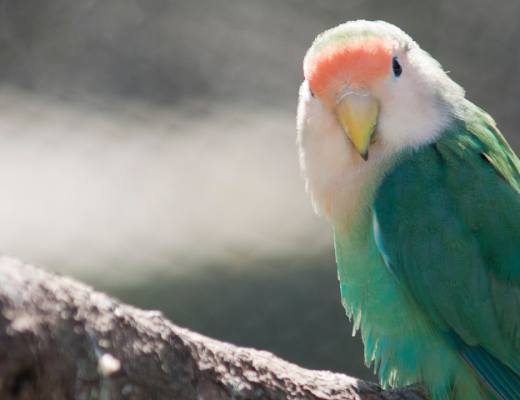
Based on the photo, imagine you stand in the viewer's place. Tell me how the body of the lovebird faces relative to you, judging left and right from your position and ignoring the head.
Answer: facing the viewer and to the left of the viewer
